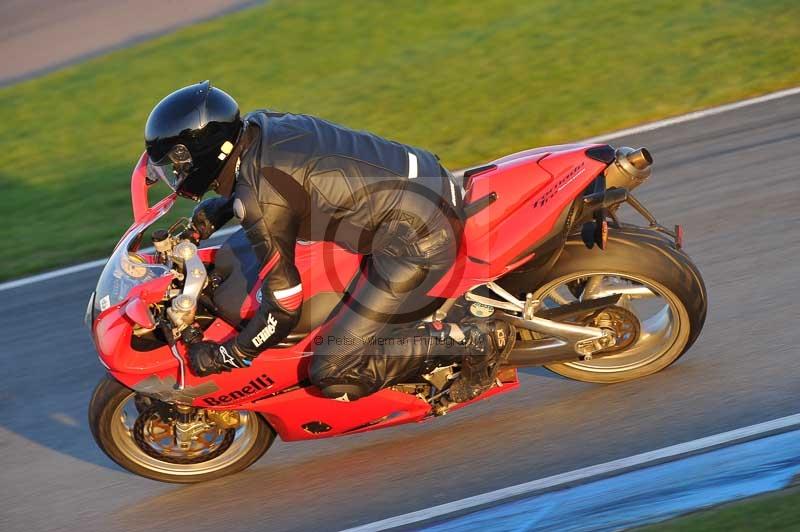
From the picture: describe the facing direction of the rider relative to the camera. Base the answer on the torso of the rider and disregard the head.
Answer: to the viewer's left
